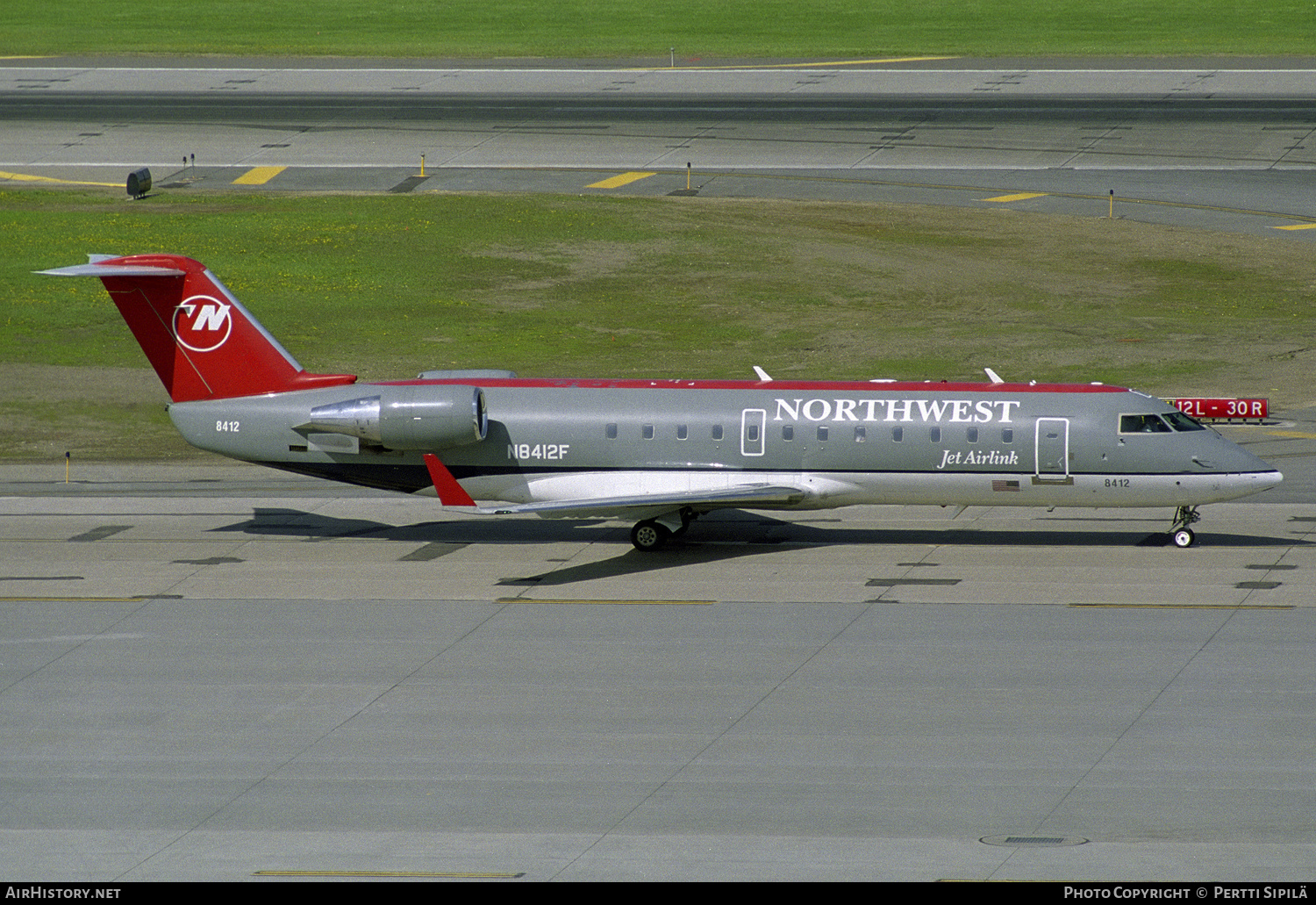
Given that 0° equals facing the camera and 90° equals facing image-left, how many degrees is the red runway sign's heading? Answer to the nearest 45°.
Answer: approximately 0°

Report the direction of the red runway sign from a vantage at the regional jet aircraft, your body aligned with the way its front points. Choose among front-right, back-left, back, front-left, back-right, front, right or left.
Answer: front-left

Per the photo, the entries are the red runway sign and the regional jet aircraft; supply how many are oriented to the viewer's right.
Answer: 1

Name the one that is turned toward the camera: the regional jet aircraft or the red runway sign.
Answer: the red runway sign

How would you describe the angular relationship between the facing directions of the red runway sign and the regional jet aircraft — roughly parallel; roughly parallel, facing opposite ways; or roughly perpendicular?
roughly perpendicular

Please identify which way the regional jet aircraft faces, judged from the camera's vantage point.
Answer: facing to the right of the viewer

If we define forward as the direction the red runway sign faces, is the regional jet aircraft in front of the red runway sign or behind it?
in front
